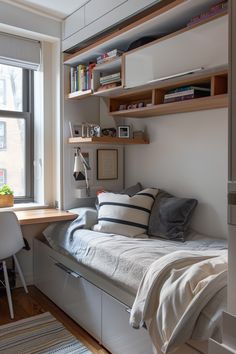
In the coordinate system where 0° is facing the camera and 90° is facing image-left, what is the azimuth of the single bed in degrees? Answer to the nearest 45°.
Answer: approximately 315°

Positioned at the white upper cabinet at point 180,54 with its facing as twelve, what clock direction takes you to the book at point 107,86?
The book is roughly at 3 o'clock from the white upper cabinet.

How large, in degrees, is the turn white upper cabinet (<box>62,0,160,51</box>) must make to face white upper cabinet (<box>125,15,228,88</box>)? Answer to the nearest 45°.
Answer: approximately 90° to its left

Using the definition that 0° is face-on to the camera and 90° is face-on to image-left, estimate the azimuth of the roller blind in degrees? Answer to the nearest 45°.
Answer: approximately 315°

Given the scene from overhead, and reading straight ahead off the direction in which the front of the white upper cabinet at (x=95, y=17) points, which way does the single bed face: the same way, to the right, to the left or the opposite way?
to the left

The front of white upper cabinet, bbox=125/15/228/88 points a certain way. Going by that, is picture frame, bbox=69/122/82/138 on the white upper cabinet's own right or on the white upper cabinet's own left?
on the white upper cabinet's own right

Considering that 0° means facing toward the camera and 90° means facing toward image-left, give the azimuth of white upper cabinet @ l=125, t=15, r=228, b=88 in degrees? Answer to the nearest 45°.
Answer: approximately 45°
